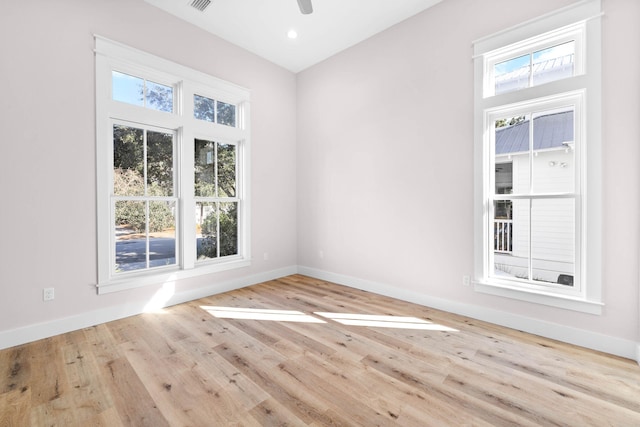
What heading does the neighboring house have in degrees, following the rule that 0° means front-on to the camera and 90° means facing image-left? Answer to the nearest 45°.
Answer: approximately 90°
